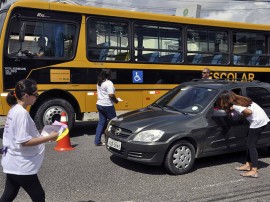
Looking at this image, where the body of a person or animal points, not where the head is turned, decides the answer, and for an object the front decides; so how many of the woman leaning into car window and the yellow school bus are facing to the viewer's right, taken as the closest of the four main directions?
0

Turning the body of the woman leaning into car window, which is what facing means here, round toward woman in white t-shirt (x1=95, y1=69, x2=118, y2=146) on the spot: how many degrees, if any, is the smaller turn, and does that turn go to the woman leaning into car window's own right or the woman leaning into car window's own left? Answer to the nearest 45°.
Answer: approximately 45° to the woman leaning into car window's own right

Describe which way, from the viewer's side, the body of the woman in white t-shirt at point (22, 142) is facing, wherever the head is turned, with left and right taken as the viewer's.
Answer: facing to the right of the viewer

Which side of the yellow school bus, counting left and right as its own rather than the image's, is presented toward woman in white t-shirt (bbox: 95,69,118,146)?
left

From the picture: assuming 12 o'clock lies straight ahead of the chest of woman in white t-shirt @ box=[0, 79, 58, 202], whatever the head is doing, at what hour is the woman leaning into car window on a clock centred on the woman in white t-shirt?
The woman leaning into car window is roughly at 11 o'clock from the woman in white t-shirt.

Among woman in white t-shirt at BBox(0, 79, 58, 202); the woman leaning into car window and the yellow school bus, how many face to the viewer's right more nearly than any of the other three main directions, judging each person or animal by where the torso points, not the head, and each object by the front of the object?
1

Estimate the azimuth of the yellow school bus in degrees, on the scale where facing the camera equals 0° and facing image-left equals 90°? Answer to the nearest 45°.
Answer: approximately 90°

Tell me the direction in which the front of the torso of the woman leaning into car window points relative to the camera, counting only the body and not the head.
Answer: to the viewer's left

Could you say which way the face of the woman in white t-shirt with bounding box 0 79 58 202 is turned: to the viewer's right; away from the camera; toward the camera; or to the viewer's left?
to the viewer's right

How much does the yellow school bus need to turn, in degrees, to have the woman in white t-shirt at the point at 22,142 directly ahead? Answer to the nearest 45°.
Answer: approximately 90° to its left

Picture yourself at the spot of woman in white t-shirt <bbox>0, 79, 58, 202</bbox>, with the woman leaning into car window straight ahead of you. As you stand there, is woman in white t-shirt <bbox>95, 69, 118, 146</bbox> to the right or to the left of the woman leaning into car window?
left

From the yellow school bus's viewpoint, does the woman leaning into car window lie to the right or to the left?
on its left
